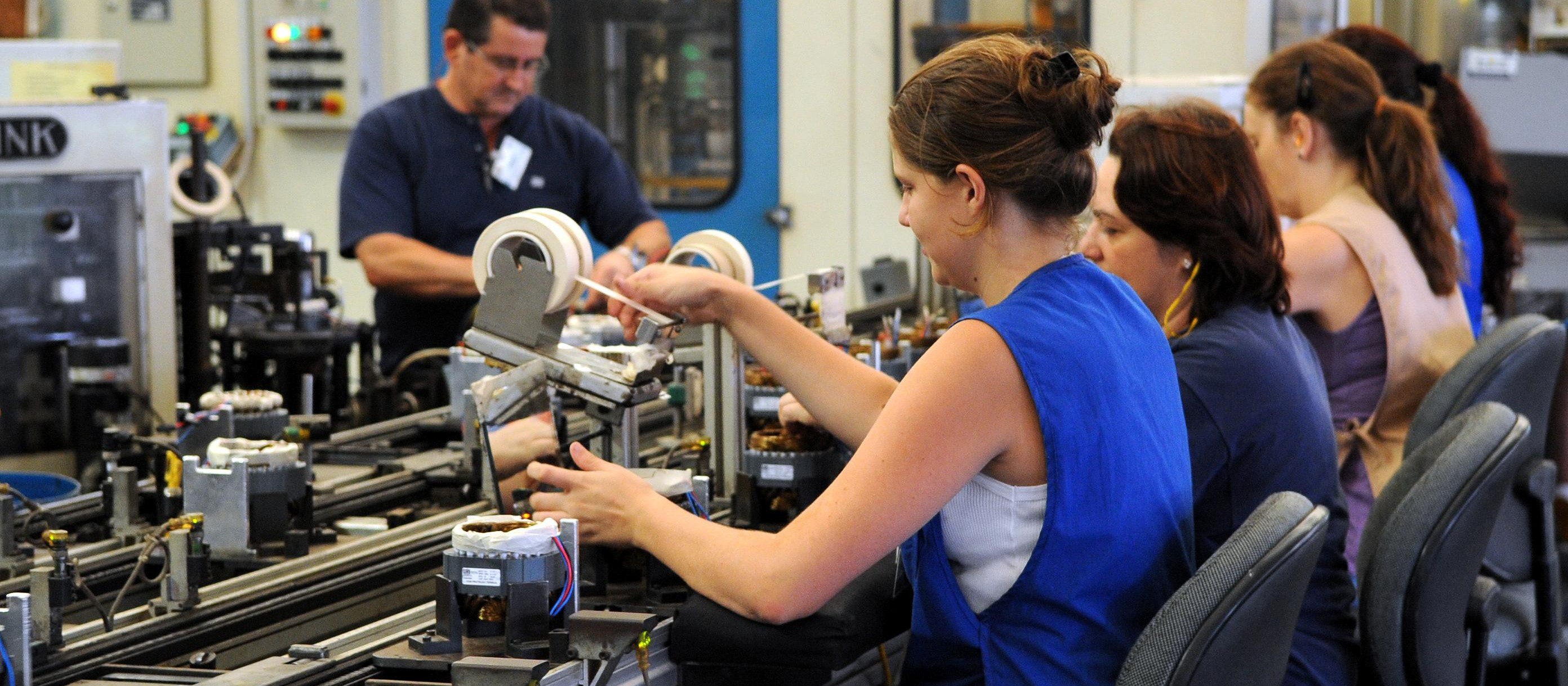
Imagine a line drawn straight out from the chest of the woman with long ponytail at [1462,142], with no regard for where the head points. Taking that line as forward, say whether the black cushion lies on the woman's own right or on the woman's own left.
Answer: on the woman's own left

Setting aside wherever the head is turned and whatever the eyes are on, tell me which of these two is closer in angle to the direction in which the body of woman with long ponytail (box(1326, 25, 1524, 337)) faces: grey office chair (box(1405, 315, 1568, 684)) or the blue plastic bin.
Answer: the blue plastic bin

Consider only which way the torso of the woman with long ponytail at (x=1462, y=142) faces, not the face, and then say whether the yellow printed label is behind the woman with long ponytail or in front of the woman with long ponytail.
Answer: in front

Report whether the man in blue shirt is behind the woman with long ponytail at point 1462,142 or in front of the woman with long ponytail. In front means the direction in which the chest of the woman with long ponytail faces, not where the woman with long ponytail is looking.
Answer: in front

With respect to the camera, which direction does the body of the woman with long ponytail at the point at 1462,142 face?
to the viewer's left

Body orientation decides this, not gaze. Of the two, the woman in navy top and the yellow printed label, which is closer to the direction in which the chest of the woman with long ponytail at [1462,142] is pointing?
the yellow printed label

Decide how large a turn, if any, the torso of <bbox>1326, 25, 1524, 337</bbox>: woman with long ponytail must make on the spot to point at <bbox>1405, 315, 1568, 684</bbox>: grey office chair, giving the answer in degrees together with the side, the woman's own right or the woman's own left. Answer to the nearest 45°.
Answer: approximately 90° to the woman's own left

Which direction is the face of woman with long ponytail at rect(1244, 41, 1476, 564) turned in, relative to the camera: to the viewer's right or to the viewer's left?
to the viewer's left

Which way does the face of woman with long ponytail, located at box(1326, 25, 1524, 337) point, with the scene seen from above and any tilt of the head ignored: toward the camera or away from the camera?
away from the camera

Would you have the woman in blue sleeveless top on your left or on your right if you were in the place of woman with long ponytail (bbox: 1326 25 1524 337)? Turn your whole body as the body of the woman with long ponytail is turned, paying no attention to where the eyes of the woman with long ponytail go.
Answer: on your left

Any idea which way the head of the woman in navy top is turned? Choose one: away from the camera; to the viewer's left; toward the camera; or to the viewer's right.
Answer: to the viewer's left

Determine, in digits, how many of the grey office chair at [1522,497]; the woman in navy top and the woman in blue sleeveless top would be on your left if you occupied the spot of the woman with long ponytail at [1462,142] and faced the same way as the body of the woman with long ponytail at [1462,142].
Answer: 3

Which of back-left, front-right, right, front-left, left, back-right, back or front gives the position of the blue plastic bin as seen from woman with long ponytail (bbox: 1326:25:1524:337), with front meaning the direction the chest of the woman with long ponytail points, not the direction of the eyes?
front-left
